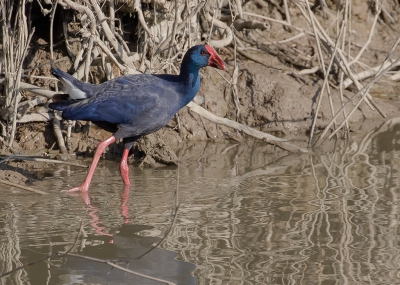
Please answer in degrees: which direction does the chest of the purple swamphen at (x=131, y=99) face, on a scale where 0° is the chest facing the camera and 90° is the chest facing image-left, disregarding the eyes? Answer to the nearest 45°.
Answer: approximately 270°
